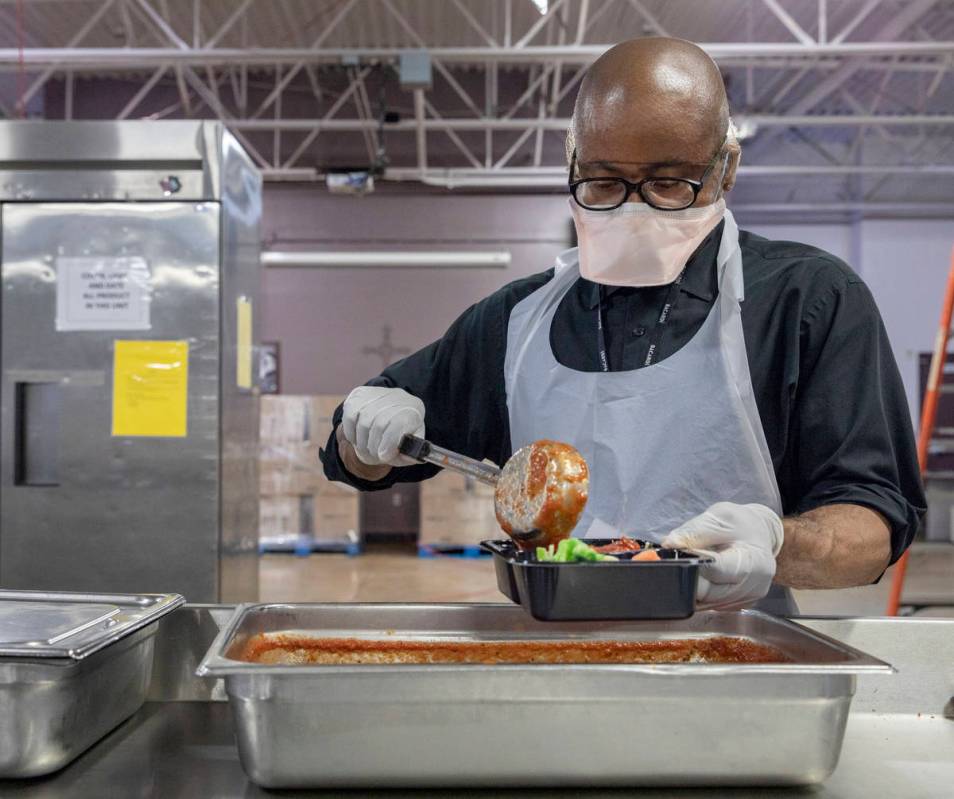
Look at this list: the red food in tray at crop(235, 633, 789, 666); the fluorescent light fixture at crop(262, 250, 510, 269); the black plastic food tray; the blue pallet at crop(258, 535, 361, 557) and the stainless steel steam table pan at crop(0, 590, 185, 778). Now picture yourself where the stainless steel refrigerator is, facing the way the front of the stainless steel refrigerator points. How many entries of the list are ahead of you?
3

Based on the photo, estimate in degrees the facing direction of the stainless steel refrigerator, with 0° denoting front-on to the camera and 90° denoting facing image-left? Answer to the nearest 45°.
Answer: approximately 0°

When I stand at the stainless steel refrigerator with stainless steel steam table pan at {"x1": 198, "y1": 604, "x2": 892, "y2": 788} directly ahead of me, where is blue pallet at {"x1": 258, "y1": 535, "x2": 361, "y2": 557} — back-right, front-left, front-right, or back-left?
back-left

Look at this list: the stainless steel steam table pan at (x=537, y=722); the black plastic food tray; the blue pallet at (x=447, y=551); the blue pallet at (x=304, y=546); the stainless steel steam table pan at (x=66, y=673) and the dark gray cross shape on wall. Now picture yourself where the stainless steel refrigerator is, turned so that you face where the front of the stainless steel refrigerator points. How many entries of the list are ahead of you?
3

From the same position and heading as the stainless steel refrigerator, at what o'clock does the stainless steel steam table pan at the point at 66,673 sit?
The stainless steel steam table pan is roughly at 12 o'clock from the stainless steel refrigerator.

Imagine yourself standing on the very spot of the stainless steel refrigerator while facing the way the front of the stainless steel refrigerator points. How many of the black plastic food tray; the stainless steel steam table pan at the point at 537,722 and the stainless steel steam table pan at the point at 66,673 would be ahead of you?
3

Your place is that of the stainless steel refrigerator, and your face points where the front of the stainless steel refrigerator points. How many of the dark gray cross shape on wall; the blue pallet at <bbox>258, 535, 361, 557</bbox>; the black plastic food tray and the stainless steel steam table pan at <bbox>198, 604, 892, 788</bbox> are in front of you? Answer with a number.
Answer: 2

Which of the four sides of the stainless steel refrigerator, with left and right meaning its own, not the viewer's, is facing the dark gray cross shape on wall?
back

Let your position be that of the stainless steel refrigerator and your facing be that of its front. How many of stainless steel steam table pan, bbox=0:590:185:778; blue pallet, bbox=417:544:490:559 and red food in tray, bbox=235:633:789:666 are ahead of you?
2

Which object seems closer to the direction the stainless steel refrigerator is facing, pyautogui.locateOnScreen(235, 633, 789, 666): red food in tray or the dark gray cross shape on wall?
the red food in tray

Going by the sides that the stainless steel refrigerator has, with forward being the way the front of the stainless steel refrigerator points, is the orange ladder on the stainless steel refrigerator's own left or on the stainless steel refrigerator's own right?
on the stainless steel refrigerator's own left

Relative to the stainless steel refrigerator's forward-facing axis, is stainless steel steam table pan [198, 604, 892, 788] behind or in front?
in front

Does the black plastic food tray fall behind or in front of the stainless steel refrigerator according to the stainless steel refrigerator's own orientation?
in front
